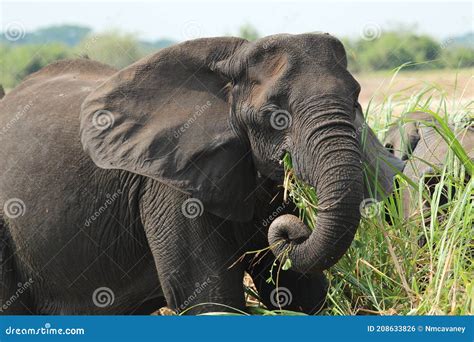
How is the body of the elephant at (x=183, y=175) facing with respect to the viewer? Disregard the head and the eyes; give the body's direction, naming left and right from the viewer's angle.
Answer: facing the viewer and to the right of the viewer

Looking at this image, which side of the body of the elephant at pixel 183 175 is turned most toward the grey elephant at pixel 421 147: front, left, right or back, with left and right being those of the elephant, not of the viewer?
left
